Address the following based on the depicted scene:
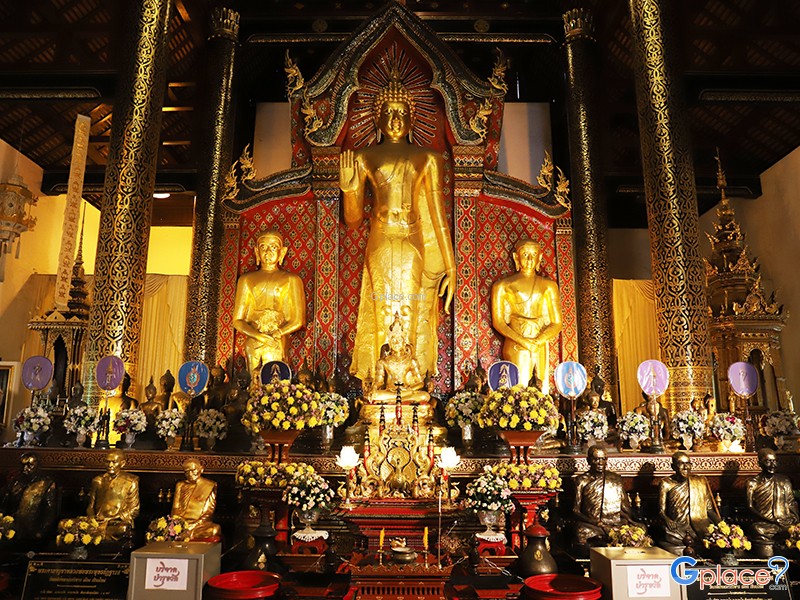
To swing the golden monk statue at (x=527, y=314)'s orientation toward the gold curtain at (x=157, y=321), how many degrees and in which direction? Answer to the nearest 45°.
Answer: approximately 90° to its right

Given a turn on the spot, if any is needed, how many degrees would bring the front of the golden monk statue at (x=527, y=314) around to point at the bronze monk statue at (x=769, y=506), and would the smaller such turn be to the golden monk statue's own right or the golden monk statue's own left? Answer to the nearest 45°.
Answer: approximately 45° to the golden monk statue's own left

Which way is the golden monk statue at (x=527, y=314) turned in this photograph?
toward the camera

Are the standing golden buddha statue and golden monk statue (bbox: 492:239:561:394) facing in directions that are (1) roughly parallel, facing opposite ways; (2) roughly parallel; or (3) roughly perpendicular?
roughly parallel

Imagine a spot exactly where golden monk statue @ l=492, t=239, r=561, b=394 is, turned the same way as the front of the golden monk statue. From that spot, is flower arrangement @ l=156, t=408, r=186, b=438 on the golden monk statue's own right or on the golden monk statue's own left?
on the golden monk statue's own right

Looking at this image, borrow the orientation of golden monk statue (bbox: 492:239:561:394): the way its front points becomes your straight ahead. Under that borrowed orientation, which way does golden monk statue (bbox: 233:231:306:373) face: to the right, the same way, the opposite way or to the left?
the same way

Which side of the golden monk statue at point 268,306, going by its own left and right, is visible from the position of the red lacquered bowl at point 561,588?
front

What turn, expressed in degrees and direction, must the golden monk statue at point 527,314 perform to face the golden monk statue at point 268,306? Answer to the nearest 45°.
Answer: approximately 90° to its right

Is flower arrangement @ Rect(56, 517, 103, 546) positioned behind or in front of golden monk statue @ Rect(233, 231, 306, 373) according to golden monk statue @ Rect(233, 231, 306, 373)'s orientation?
in front

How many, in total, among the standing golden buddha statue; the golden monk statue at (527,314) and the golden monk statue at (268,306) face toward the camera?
3

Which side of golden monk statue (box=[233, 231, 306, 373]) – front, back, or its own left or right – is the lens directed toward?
front

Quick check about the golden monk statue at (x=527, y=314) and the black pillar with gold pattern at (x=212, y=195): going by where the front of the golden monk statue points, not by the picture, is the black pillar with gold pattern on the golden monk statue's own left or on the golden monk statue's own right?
on the golden monk statue's own right

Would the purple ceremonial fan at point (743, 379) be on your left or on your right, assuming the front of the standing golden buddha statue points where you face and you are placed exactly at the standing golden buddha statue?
on your left

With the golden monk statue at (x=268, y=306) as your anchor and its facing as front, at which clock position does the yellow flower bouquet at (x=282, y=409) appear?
The yellow flower bouquet is roughly at 12 o'clock from the golden monk statue.

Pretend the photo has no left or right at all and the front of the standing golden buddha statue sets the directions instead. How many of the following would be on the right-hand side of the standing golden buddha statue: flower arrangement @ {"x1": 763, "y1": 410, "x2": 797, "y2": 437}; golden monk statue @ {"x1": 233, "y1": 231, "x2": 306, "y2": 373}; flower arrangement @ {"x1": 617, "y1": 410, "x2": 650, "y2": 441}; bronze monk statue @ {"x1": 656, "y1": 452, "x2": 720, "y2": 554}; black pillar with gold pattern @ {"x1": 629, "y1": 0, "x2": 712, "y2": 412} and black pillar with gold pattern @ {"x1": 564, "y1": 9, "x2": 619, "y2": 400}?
1

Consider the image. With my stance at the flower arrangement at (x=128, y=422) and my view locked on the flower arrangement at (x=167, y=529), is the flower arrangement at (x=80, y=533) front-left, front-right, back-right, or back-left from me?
front-right

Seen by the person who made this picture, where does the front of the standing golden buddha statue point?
facing the viewer

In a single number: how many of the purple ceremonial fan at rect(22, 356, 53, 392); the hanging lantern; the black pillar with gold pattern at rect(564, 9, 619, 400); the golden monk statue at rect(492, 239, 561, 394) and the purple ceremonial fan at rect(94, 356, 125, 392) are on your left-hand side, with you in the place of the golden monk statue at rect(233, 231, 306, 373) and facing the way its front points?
2
